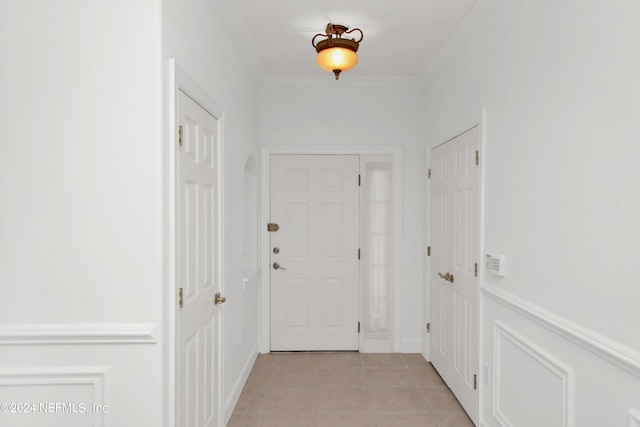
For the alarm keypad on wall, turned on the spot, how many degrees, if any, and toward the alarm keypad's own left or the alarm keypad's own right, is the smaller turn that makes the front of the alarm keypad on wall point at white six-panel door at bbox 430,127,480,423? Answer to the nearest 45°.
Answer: approximately 135° to the alarm keypad's own right

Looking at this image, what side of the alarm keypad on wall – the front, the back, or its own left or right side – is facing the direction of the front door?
right

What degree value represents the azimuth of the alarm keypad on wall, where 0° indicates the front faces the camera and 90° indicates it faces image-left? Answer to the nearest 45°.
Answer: approximately 45°

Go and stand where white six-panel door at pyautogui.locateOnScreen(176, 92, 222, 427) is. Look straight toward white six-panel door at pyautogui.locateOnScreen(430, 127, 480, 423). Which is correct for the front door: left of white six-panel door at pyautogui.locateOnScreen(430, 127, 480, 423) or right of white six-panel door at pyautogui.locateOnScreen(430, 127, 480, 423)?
left

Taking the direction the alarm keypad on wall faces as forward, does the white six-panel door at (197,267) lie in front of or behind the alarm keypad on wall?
in front

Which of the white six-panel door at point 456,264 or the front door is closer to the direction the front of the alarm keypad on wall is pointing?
the front door

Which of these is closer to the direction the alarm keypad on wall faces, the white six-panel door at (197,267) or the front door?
the white six-panel door
